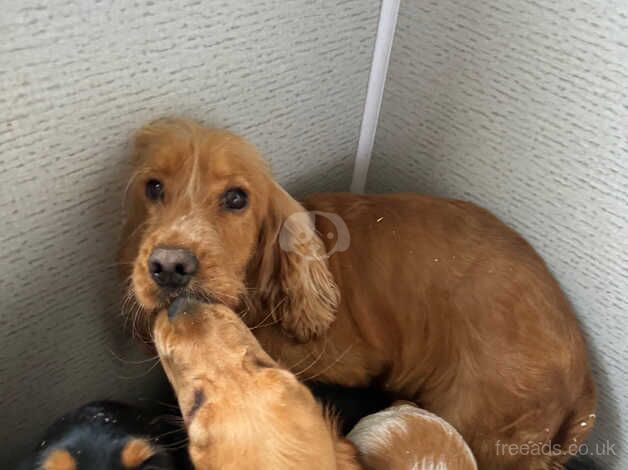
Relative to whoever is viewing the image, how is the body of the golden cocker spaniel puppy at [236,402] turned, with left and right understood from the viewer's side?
facing away from the viewer and to the left of the viewer
